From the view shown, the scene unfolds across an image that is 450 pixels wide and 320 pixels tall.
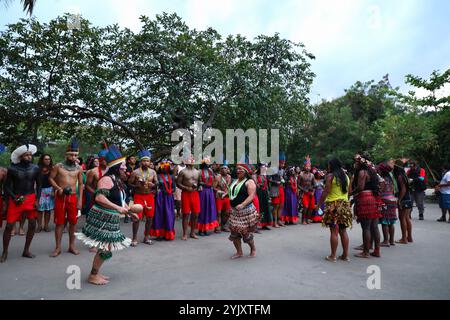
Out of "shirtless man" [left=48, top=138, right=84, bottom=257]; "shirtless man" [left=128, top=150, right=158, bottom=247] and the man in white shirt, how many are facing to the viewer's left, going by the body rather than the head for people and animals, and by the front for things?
1

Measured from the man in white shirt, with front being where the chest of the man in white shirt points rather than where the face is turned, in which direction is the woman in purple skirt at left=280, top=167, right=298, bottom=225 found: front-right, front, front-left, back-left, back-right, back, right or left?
front-left

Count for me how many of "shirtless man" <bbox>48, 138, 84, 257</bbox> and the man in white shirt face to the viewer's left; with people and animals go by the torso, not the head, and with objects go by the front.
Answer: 1

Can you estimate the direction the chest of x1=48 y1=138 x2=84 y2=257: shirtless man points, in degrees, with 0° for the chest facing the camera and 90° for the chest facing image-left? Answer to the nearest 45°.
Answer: approximately 0°

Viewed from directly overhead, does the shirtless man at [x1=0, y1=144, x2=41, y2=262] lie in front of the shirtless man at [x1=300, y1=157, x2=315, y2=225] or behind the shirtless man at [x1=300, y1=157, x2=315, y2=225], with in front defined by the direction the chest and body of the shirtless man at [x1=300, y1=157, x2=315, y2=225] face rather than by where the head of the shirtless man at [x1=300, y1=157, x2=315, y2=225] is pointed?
in front

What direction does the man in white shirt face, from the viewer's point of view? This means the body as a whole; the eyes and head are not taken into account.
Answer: to the viewer's left

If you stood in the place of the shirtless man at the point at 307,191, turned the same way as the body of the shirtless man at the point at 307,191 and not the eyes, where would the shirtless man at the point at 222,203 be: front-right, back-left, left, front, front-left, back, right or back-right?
front-right

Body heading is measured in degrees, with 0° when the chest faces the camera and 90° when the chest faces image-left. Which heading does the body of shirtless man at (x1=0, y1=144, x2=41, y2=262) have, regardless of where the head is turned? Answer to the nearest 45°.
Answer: approximately 315°

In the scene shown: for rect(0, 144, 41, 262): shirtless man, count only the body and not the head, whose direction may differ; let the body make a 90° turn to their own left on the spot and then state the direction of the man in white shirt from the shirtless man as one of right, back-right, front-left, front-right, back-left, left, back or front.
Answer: front-right

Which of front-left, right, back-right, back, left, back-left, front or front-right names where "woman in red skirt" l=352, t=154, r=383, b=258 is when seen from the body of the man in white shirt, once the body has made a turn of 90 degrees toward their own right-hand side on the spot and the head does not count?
back
